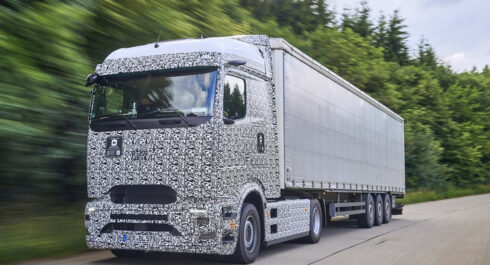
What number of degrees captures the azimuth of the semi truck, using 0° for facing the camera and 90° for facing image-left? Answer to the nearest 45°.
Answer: approximately 45°
